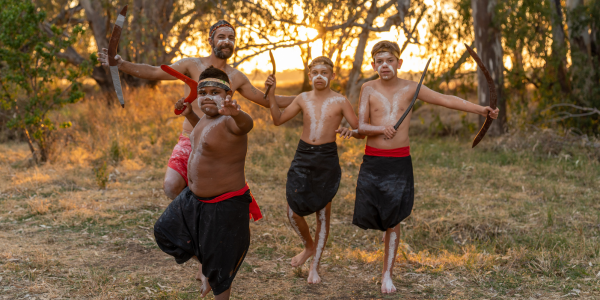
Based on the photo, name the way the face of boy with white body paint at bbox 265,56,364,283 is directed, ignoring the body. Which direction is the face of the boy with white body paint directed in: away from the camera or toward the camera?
toward the camera

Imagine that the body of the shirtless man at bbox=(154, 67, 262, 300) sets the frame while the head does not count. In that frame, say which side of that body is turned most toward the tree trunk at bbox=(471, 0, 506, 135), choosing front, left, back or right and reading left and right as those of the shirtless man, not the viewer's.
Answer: back

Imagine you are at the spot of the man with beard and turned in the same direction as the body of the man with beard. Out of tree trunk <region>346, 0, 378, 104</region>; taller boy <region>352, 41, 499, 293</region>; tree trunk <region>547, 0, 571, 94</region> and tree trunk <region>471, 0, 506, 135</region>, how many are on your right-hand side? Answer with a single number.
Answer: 0

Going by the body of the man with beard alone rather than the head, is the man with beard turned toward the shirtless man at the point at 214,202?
yes

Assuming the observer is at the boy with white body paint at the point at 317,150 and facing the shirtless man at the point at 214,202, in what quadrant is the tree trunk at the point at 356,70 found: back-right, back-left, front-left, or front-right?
back-right

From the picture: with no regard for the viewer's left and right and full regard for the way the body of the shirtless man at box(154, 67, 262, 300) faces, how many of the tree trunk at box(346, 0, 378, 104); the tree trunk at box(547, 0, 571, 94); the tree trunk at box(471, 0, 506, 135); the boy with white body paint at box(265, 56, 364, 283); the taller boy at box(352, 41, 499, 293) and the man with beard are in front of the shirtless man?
0

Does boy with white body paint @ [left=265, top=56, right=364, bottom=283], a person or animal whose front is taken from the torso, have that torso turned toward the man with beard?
no

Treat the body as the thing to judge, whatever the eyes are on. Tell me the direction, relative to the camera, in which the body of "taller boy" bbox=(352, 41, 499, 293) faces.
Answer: toward the camera

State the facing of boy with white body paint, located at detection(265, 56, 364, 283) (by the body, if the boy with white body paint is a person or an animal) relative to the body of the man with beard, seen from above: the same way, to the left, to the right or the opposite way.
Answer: the same way

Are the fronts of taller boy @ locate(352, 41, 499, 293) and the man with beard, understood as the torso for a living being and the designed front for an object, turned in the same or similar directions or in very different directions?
same or similar directions

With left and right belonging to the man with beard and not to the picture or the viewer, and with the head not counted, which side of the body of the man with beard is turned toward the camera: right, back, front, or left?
front

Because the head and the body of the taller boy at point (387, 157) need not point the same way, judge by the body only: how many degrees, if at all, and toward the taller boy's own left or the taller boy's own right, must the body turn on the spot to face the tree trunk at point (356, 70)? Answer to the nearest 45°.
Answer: approximately 180°

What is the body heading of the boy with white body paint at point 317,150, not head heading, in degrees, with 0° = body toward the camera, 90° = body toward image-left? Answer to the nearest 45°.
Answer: approximately 0°

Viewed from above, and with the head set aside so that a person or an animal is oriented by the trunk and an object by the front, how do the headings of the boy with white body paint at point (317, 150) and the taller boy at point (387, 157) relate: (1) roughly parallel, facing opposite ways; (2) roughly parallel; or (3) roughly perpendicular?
roughly parallel

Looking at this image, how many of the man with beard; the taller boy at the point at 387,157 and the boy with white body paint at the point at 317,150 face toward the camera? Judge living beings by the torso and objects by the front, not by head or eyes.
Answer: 3

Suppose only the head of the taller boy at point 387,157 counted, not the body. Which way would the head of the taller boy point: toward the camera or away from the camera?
toward the camera
